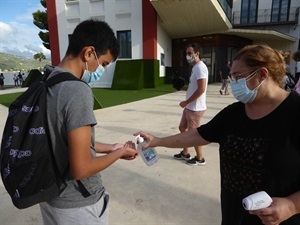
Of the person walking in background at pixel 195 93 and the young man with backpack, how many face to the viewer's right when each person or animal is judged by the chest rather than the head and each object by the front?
1

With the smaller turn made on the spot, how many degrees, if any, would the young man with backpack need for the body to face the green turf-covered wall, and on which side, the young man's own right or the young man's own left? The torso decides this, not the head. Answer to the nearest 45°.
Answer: approximately 90° to the young man's own left

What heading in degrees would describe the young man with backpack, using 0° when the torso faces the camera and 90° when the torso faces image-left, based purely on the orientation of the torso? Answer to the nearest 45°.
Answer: approximately 270°

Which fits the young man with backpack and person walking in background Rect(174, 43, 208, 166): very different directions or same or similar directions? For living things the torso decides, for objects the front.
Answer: very different directions

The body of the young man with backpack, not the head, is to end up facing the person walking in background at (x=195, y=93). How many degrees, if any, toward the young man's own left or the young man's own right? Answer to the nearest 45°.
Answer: approximately 45° to the young man's own left

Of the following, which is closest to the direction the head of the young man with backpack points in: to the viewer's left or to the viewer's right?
to the viewer's right

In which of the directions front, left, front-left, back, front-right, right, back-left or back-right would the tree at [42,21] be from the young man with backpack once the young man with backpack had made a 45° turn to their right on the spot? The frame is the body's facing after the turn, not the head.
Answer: back-left
